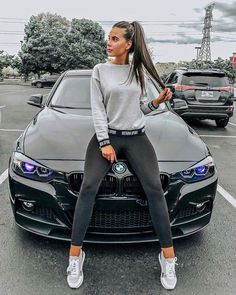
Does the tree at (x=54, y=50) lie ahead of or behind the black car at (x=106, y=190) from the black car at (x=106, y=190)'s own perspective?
behind

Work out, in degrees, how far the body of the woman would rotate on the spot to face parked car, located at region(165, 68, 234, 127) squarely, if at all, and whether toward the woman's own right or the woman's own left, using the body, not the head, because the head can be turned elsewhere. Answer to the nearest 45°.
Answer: approximately 180°

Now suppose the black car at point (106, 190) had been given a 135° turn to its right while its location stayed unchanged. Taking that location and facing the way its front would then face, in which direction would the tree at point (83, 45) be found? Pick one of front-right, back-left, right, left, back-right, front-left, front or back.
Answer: front-right

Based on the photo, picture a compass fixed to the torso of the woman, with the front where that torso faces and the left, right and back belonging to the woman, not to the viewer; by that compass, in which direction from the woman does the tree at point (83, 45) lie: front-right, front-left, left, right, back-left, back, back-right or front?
back

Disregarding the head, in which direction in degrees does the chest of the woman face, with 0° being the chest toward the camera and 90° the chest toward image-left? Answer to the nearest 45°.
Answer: approximately 0°
